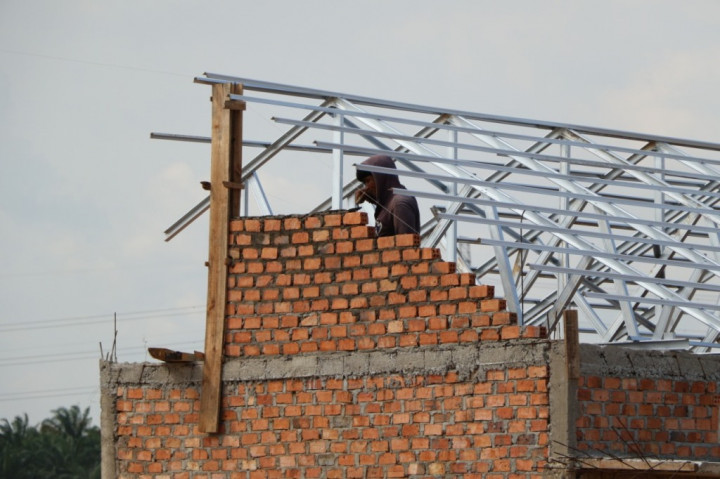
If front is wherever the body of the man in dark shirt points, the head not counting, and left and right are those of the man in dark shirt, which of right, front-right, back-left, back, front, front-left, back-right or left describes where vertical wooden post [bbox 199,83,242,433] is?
front

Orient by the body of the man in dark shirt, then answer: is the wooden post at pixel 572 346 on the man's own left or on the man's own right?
on the man's own left

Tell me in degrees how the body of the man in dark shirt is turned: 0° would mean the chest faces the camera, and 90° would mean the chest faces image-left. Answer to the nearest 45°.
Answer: approximately 90°

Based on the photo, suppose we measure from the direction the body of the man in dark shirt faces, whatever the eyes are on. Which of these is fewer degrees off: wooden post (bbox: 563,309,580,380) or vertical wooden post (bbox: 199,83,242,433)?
the vertical wooden post
